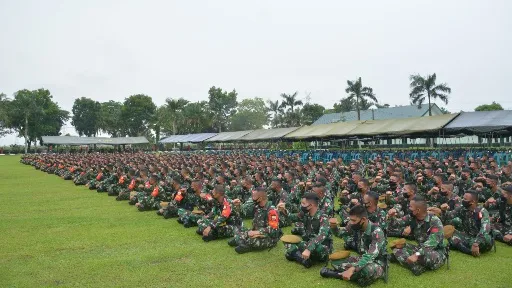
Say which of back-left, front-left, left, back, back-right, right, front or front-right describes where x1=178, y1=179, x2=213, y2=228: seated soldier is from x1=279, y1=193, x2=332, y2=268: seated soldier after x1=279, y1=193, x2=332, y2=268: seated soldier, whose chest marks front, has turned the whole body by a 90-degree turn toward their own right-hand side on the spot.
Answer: front

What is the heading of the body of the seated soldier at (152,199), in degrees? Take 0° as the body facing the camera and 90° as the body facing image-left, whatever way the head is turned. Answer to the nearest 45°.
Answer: approximately 45°

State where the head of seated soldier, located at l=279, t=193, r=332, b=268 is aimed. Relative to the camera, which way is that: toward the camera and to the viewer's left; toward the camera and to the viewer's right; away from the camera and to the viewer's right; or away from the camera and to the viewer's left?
toward the camera and to the viewer's left

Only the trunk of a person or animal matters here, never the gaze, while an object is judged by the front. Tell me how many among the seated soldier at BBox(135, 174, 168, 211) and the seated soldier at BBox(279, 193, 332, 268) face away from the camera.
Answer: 0

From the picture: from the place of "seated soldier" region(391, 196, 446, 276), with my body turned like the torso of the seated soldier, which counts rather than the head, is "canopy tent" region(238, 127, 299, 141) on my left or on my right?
on my right

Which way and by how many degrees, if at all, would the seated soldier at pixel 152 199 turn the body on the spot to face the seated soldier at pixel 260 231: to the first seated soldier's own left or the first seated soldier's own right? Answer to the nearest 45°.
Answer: approximately 45° to the first seated soldier's own left

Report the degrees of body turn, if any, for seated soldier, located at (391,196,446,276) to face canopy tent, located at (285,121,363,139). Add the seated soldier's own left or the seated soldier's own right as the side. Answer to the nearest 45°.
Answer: approximately 135° to the seated soldier's own right

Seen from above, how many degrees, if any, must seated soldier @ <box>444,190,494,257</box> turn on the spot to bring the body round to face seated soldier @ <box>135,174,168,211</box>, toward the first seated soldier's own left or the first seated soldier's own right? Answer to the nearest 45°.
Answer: approximately 45° to the first seated soldier's own right

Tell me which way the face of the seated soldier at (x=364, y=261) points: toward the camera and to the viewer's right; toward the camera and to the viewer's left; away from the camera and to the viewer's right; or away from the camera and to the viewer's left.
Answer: toward the camera and to the viewer's left

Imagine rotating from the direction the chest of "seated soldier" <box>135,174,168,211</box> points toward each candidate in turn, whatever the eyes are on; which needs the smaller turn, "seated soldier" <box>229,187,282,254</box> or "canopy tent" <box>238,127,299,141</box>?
the seated soldier

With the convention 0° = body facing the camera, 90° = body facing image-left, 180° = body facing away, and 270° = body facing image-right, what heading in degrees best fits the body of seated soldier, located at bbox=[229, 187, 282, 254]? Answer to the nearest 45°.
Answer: approximately 45°

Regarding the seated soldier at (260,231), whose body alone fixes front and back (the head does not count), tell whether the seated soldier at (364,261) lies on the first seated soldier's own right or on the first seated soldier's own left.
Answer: on the first seated soldier's own left

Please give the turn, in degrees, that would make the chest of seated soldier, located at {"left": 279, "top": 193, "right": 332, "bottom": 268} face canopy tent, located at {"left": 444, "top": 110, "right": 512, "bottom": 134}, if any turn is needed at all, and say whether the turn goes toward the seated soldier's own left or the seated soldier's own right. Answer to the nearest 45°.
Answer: approximately 180°
